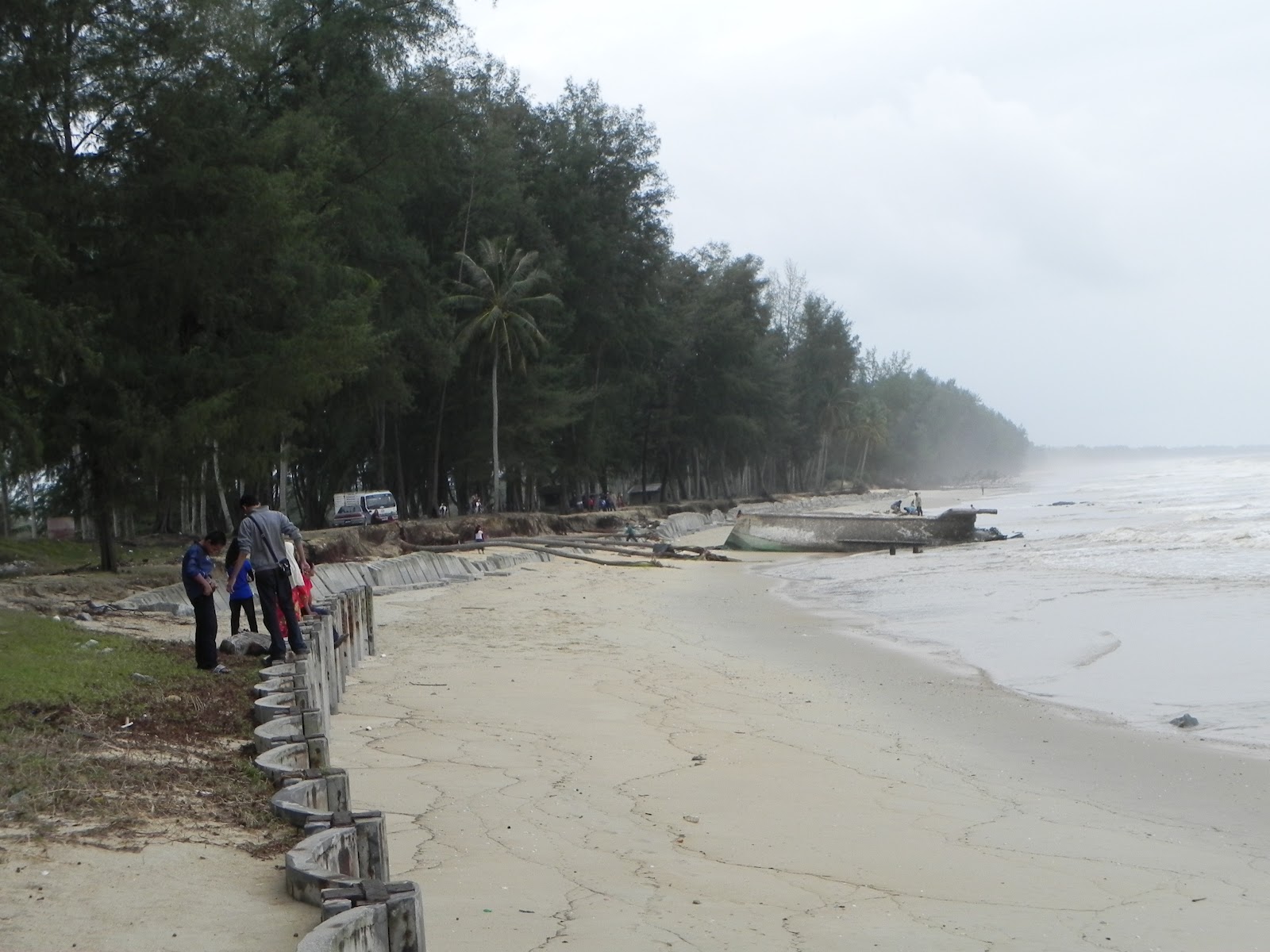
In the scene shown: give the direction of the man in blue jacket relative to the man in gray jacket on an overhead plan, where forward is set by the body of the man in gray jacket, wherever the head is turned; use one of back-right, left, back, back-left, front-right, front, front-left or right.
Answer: left

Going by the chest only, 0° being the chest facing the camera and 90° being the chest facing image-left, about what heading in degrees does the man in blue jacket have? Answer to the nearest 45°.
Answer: approximately 270°

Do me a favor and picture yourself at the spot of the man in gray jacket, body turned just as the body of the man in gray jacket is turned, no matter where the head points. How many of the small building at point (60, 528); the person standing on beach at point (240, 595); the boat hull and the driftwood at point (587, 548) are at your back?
0

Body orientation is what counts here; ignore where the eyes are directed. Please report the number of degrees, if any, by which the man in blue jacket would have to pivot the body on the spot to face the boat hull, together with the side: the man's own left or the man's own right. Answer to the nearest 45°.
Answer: approximately 45° to the man's own left

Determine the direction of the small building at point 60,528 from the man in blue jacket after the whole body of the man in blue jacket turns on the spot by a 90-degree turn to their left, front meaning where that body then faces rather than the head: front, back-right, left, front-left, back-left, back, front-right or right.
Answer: front

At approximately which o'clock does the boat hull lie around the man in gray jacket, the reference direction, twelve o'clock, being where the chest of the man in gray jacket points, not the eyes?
The boat hull is roughly at 1 o'clock from the man in gray jacket.

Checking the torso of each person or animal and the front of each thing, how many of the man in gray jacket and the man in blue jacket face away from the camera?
1

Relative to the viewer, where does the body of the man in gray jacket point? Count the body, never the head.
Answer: away from the camera

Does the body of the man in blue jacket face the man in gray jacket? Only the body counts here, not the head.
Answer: yes

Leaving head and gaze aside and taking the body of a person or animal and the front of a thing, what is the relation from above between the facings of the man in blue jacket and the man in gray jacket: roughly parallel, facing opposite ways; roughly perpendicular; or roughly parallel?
roughly perpendicular
